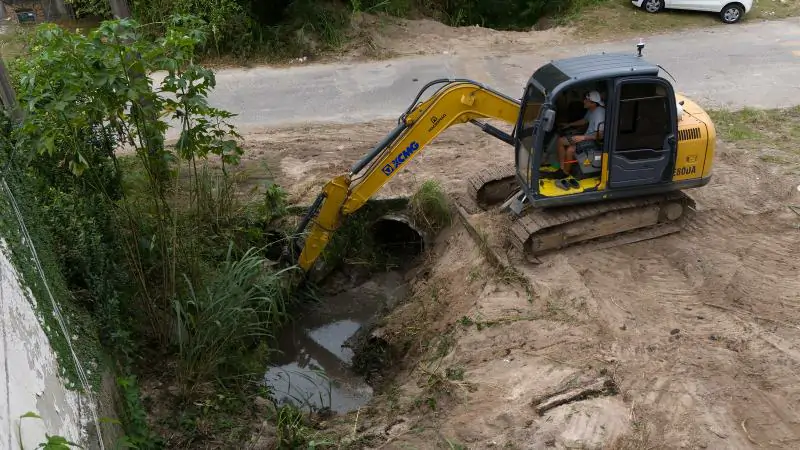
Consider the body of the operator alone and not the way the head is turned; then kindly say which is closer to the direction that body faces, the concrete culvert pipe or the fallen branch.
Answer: the concrete culvert pipe

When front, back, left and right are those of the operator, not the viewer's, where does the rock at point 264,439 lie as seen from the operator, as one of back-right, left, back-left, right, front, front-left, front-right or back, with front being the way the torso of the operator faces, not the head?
front-left

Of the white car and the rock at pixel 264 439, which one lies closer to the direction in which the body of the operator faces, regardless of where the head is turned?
the rock

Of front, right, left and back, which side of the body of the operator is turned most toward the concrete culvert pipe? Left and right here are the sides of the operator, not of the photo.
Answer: front

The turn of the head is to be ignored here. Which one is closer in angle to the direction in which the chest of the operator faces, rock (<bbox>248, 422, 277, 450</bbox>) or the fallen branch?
the rock

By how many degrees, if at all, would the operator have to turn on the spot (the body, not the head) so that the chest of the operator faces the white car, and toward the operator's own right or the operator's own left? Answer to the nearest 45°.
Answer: approximately 90° to the operator's own right

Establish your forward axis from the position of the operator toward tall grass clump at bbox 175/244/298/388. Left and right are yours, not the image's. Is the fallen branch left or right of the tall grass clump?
left

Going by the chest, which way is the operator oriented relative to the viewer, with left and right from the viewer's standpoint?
facing to the left of the viewer

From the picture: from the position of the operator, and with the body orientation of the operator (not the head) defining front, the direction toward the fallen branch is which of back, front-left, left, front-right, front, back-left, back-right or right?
left

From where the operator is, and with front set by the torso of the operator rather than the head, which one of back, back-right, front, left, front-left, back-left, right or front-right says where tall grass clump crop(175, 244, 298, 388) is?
front-left
